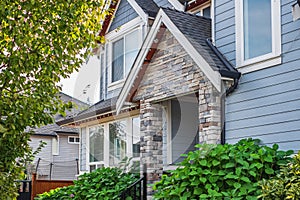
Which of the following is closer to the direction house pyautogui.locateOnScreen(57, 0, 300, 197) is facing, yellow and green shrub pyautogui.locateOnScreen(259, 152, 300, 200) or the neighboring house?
the yellow and green shrub

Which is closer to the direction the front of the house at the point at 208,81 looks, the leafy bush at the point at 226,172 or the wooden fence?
the leafy bush

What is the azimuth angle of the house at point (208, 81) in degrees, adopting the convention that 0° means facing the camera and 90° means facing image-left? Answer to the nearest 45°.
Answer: approximately 45°

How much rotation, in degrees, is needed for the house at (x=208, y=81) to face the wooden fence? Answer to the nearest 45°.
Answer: approximately 90° to its right

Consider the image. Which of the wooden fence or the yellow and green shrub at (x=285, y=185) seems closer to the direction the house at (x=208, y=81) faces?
the yellow and green shrub

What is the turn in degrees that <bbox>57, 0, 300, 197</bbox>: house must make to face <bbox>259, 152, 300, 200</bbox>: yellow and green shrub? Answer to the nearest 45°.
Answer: approximately 45° to its left
